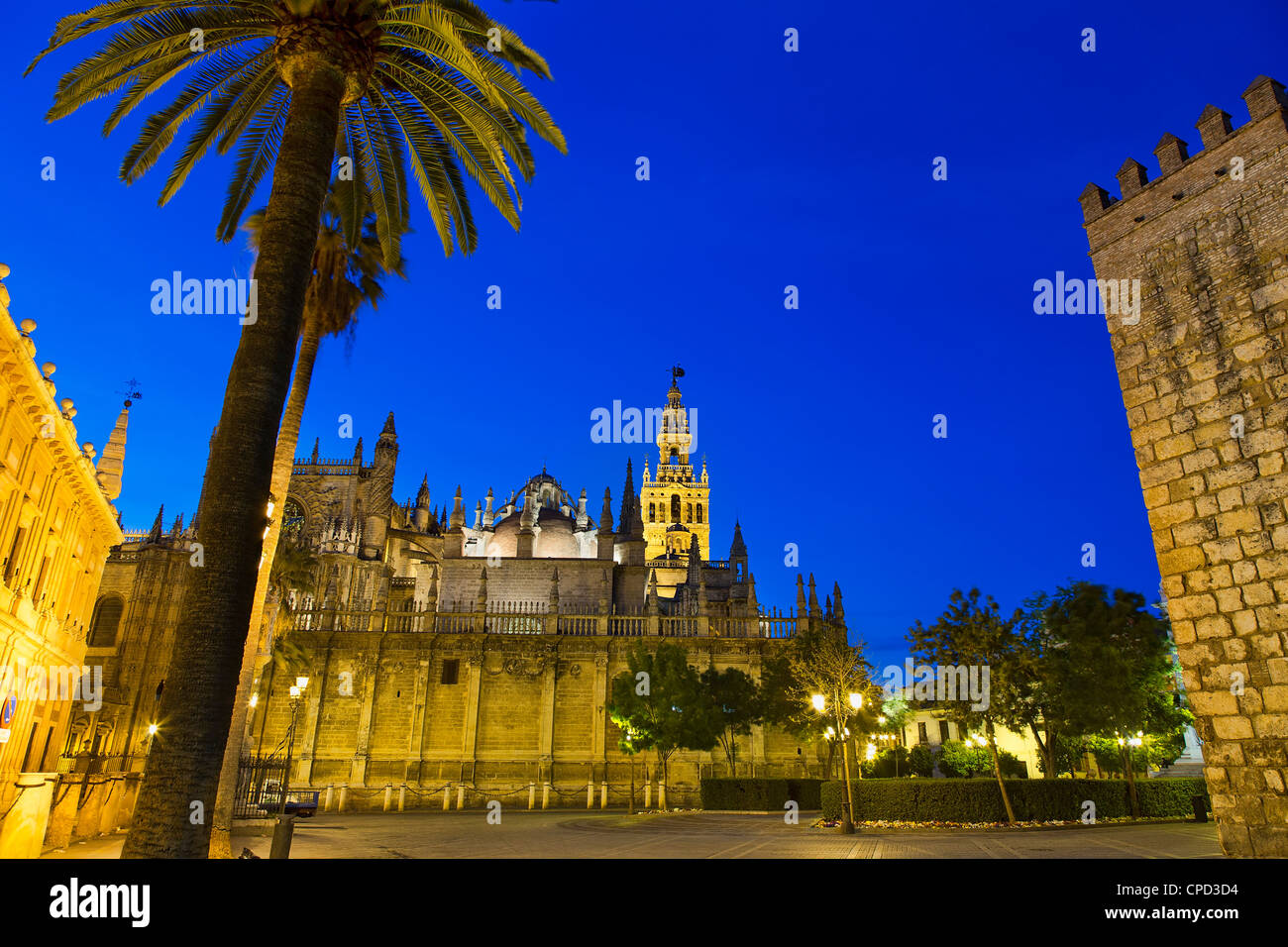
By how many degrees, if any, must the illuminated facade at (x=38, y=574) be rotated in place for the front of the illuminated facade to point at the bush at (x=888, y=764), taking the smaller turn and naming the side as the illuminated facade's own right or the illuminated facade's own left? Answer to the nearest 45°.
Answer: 0° — it already faces it

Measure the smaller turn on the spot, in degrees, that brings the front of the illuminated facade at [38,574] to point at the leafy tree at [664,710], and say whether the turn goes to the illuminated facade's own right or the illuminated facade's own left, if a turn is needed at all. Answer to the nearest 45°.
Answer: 0° — it already faces it

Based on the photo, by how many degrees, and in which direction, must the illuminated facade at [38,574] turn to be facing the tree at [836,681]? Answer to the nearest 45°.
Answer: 0° — it already faces it

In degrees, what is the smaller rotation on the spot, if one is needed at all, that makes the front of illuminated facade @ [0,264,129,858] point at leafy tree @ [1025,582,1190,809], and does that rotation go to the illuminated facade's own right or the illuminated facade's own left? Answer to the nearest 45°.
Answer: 0° — it already faces it

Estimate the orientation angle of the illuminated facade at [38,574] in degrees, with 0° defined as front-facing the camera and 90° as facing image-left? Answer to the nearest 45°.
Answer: approximately 270°

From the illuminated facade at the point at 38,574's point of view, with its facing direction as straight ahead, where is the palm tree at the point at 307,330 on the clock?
The palm tree is roughly at 2 o'clock from the illuminated facade.
